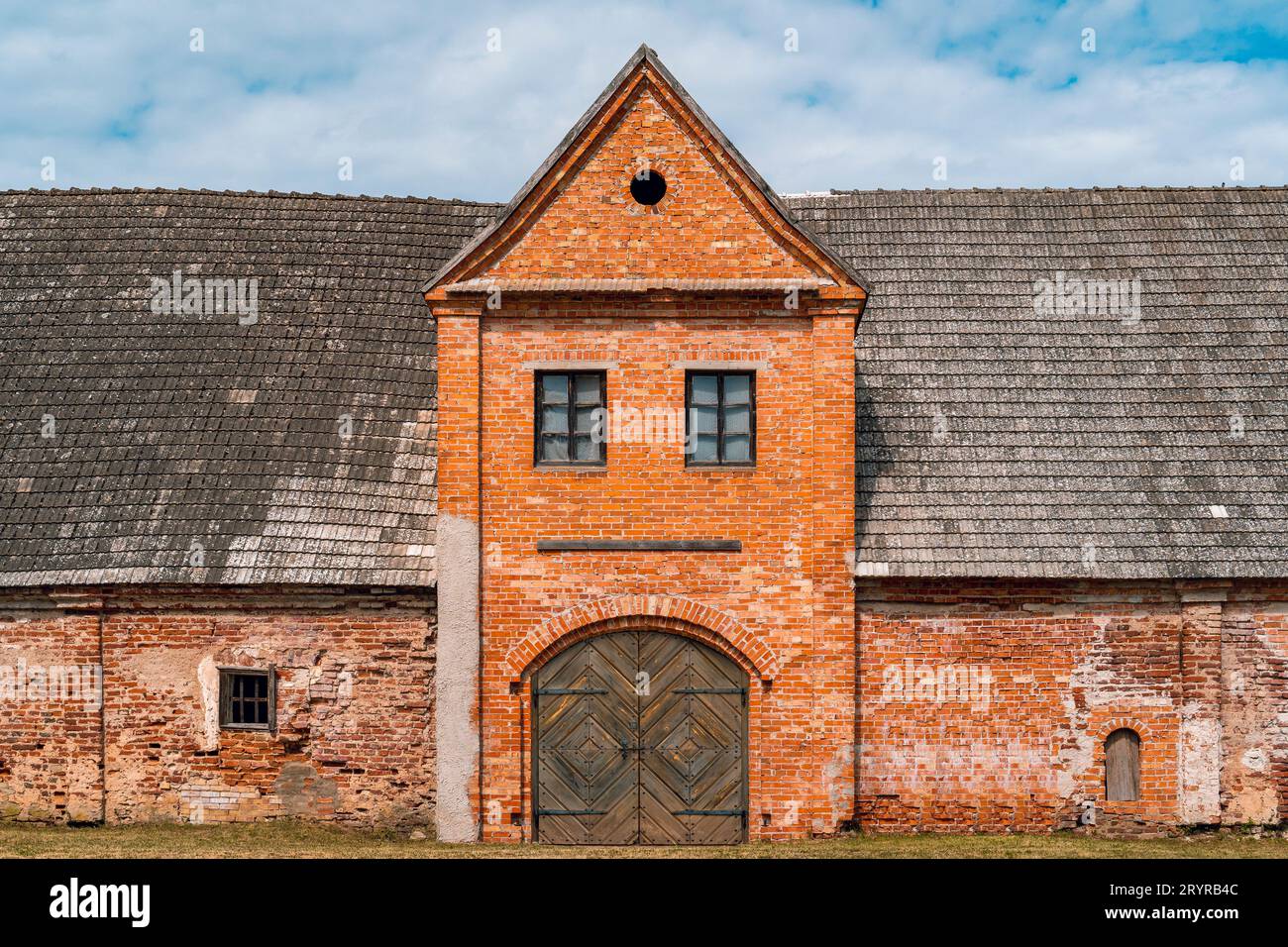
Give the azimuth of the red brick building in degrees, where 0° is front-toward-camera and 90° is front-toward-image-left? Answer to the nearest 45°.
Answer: approximately 0°
